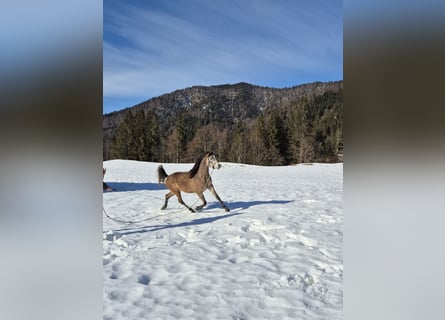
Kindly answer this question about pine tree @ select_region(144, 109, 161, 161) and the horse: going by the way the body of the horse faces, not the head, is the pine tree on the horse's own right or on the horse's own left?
on the horse's own left

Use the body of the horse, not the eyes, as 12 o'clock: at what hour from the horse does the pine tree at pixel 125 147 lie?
The pine tree is roughly at 8 o'clock from the horse.

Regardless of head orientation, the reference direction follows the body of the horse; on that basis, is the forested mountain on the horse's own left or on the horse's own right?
on the horse's own left

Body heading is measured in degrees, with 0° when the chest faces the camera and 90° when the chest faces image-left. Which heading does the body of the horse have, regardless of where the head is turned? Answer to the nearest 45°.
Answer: approximately 270°
